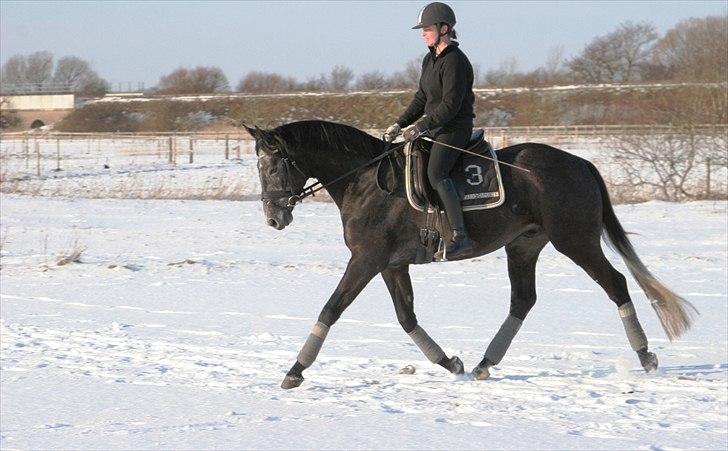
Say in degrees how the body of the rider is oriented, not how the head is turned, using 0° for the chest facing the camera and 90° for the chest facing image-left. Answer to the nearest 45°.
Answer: approximately 90°

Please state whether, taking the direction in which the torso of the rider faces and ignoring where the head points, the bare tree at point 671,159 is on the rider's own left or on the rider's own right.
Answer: on the rider's own right

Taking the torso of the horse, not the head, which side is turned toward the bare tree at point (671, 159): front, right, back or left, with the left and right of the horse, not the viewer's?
right

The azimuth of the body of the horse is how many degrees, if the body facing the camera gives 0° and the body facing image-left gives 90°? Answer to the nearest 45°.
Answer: approximately 90°

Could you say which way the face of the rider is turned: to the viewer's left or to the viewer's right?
to the viewer's left
